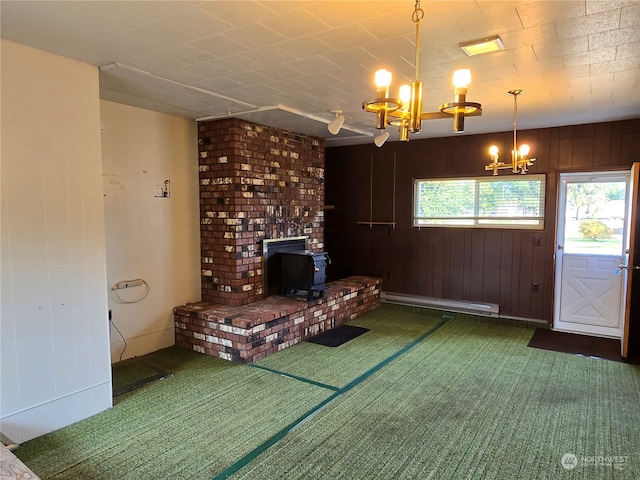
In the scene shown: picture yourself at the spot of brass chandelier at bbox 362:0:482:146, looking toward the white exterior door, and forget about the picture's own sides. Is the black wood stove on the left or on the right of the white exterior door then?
left

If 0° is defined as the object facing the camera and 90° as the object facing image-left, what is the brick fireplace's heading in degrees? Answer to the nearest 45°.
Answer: approximately 315°

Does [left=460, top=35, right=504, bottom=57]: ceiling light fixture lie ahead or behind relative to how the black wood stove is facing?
ahead

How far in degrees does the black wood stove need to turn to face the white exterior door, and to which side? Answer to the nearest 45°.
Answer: approximately 45° to its left

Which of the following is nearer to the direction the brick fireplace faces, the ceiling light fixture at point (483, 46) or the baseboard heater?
the ceiling light fixture

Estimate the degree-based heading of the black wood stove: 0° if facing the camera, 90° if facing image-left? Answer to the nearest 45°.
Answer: approximately 315°

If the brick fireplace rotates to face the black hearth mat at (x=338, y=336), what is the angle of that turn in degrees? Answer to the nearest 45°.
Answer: approximately 45° to its left

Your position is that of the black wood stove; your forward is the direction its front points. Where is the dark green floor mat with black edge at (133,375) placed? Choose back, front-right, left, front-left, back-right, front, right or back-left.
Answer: right

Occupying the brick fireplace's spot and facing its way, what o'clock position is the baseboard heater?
The baseboard heater is roughly at 10 o'clock from the brick fireplace.

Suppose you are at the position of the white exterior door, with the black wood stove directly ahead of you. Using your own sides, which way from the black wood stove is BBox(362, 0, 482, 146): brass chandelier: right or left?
left

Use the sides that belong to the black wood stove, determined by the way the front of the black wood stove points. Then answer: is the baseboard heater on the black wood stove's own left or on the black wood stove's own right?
on the black wood stove's own left

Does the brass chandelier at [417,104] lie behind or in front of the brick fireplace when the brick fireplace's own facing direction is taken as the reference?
in front

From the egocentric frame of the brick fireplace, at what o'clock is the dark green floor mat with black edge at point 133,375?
The dark green floor mat with black edge is roughly at 3 o'clock from the brick fireplace.

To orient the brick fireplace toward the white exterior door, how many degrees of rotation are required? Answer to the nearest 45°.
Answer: approximately 45° to its left
